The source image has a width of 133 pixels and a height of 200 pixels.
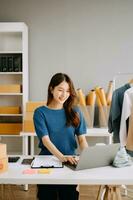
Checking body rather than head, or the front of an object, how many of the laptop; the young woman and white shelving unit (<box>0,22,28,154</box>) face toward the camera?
2

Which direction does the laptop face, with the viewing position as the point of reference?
facing away from the viewer and to the left of the viewer

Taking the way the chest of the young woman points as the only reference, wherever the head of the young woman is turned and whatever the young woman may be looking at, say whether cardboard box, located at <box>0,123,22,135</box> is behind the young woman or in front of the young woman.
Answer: behind

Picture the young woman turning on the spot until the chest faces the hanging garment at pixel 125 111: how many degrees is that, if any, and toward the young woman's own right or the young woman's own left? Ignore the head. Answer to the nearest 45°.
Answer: approximately 135° to the young woman's own left

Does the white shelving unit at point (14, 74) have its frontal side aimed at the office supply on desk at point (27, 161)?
yes

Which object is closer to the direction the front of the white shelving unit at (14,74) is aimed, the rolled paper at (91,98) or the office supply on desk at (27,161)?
the office supply on desk

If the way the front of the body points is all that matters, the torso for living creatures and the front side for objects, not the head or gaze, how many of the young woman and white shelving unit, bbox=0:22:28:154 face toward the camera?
2
